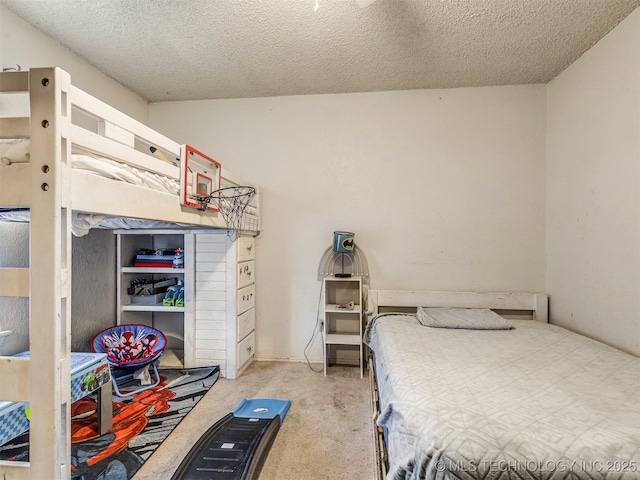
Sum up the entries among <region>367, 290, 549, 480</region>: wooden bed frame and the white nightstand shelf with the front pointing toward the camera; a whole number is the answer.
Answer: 2

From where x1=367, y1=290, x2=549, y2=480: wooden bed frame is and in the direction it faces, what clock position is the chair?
The chair is roughly at 2 o'clock from the wooden bed frame.

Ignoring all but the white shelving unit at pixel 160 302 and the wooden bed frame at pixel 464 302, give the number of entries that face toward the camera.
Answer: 2

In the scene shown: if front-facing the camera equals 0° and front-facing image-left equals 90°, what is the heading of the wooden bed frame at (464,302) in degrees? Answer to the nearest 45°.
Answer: approximately 0°

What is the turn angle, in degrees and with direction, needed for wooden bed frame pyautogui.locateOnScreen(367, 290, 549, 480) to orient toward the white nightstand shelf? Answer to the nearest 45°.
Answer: approximately 90° to its right

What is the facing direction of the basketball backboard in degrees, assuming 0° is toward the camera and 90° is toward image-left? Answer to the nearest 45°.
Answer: approximately 315°

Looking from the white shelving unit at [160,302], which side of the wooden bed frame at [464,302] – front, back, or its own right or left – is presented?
right

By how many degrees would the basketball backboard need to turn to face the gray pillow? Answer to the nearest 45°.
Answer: approximately 45° to its left
